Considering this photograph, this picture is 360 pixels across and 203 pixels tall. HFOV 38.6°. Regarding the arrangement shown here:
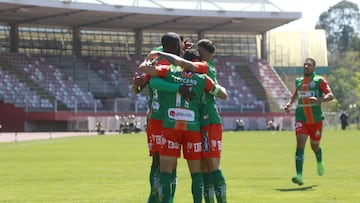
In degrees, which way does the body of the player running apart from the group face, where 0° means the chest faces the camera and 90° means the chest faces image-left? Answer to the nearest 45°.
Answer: approximately 45°
